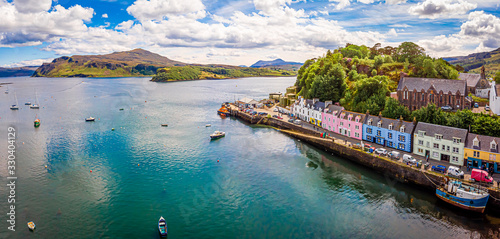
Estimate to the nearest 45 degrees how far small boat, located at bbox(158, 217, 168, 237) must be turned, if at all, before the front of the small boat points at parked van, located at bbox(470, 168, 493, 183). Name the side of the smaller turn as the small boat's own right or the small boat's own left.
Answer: approximately 90° to the small boat's own right

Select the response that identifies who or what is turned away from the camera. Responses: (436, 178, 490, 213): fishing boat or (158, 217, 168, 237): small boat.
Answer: the small boat

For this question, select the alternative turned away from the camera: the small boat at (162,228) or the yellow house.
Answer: the small boat

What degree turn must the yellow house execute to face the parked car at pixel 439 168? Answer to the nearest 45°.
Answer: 0° — it already faces it

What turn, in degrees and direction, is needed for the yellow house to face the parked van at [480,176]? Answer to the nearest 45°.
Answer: approximately 45° to its left

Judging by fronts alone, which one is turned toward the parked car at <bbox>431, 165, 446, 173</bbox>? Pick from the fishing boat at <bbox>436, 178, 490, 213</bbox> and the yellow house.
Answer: the yellow house

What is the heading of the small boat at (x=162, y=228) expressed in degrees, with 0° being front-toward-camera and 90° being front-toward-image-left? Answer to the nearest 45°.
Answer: approximately 180°

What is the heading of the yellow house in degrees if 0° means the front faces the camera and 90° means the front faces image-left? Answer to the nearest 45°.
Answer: approximately 45°

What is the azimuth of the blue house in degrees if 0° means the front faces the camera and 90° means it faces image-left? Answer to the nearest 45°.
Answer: approximately 45°

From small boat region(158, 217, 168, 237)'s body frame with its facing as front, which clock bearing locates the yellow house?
The yellow house is roughly at 3 o'clock from the small boat.

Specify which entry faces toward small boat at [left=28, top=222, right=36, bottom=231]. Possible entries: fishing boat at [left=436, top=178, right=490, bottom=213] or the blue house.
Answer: the blue house

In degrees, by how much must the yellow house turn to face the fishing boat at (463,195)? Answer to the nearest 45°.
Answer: approximately 45° to its left
